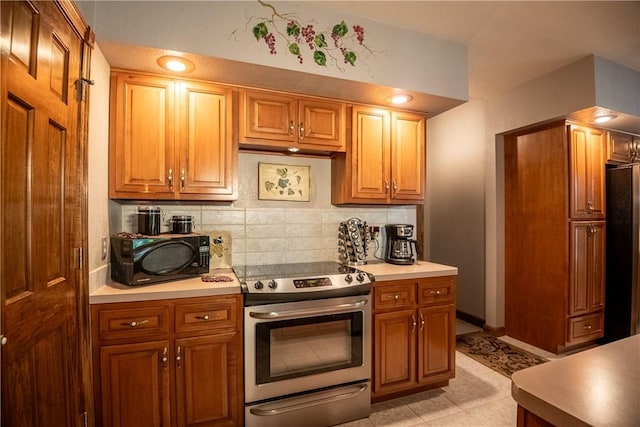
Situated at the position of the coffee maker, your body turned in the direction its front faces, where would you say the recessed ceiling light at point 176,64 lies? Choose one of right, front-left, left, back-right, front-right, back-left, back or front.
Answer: right

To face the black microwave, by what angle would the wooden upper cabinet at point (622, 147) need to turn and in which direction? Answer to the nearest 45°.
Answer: approximately 90° to its right

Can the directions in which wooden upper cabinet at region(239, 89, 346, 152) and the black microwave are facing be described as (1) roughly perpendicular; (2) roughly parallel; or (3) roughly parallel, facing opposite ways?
roughly parallel

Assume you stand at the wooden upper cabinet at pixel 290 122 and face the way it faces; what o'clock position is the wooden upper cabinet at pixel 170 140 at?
the wooden upper cabinet at pixel 170 140 is roughly at 4 o'clock from the wooden upper cabinet at pixel 290 122.

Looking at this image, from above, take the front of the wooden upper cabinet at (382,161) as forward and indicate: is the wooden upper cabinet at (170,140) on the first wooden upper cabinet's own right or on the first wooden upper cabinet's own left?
on the first wooden upper cabinet's own right

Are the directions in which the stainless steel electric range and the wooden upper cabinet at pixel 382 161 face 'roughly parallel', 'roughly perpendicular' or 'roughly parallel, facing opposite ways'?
roughly parallel

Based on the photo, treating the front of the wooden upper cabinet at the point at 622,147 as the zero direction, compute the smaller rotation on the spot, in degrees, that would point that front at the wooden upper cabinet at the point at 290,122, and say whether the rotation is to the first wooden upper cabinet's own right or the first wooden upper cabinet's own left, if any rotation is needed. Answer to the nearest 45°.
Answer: approximately 90° to the first wooden upper cabinet's own right

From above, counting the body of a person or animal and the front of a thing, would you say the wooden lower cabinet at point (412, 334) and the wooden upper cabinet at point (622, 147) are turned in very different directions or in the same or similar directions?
same or similar directions

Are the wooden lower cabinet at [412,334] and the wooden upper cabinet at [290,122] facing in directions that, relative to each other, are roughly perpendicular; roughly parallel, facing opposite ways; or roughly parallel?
roughly parallel

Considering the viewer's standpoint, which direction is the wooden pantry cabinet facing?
facing the viewer and to the right of the viewer

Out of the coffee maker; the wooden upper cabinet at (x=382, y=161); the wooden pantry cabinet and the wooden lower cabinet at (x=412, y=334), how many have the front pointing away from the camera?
0
